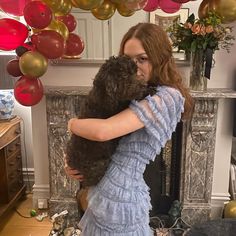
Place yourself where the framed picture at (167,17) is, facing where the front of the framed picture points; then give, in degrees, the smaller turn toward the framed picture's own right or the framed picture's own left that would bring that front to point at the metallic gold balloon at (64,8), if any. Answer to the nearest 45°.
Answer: approximately 45° to the framed picture's own right

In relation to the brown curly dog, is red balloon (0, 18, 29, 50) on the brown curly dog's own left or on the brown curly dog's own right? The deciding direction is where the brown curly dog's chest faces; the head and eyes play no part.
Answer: on the brown curly dog's own left

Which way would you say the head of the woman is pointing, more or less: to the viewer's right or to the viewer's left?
to the viewer's left

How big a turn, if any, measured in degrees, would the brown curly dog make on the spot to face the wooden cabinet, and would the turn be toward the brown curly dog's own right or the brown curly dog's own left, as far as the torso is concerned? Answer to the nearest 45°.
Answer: approximately 135° to the brown curly dog's own left

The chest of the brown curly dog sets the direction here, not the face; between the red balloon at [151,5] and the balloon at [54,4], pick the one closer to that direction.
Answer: the red balloon
